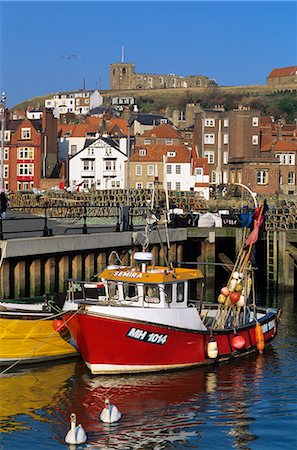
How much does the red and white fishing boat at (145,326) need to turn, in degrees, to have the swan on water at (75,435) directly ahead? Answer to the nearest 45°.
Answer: approximately 45° to its left

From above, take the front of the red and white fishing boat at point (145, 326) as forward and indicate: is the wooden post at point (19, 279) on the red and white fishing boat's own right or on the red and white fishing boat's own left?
on the red and white fishing boat's own right

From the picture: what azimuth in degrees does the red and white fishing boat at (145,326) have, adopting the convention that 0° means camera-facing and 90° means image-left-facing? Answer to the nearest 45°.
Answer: approximately 45°
